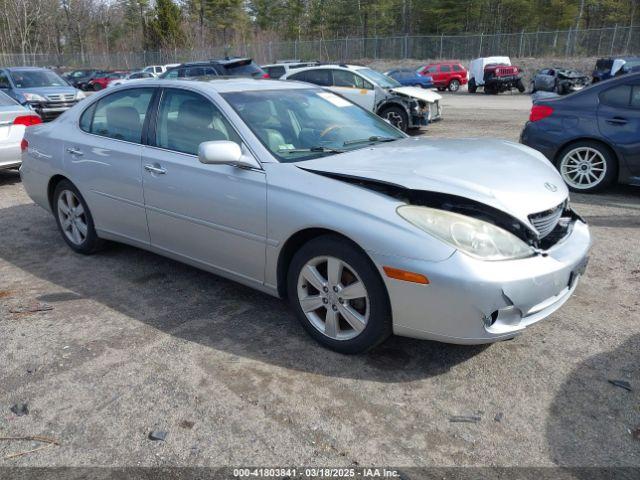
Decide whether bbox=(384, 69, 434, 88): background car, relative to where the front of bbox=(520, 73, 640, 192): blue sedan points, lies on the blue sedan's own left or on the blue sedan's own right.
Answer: on the blue sedan's own left

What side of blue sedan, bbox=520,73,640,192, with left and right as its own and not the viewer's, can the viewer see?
right

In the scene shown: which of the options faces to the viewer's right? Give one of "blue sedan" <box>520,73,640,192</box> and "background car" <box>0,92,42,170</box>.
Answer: the blue sedan

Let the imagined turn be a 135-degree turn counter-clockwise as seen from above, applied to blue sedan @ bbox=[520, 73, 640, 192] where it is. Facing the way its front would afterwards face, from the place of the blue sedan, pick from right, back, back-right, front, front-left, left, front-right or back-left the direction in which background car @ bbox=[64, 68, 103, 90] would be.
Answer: front

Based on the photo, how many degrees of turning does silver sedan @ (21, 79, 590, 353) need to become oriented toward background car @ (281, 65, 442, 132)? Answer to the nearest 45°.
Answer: approximately 135° to its left

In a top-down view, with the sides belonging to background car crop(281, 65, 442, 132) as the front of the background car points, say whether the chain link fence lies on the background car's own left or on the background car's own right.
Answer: on the background car's own left

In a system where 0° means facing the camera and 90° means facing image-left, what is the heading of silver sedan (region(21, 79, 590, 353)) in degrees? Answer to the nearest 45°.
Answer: approximately 315°

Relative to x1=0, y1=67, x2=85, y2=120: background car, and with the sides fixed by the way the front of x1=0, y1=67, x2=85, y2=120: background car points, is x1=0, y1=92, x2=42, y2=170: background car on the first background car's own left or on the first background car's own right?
on the first background car's own right

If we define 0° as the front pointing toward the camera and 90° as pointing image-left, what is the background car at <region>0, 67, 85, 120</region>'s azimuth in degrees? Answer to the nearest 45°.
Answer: approximately 315°

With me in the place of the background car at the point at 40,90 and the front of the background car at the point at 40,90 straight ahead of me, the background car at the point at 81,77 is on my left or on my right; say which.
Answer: on my left

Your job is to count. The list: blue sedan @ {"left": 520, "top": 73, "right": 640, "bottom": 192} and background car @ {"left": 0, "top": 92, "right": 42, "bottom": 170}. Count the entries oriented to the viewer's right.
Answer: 1

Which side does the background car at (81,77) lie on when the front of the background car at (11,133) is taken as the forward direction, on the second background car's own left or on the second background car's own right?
on the second background car's own right
